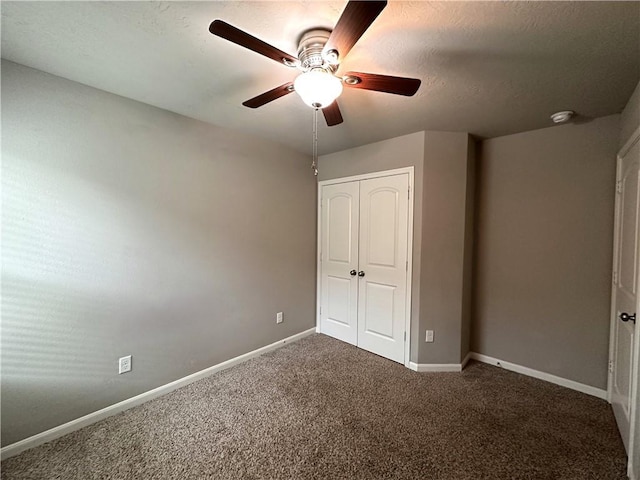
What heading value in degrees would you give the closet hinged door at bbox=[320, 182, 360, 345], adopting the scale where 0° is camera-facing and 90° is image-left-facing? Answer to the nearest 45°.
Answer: approximately 45°

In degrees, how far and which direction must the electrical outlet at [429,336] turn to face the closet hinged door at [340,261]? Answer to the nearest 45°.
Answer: approximately 90° to its right

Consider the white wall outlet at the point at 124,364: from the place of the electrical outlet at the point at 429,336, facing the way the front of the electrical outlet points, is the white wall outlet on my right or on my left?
on my right

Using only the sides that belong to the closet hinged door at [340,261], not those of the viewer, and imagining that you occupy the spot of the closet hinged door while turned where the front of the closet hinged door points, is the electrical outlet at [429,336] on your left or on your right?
on your left

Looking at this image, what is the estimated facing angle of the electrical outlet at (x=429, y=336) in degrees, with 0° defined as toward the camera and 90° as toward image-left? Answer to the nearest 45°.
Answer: approximately 0°

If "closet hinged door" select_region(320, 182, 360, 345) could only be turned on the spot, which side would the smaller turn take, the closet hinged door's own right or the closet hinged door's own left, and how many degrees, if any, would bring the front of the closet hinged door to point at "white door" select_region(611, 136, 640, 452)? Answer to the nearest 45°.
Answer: approximately 90° to the closet hinged door's own left

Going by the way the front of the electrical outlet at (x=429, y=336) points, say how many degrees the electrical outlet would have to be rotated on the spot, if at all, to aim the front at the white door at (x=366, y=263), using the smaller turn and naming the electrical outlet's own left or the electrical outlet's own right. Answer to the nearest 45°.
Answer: approximately 90° to the electrical outlet's own right
